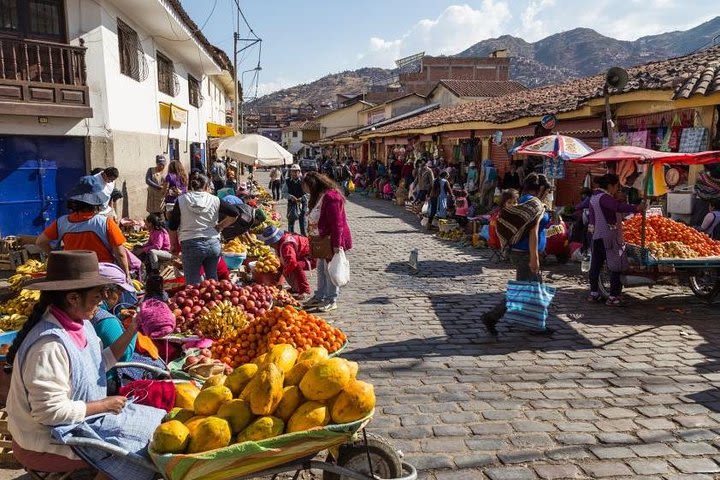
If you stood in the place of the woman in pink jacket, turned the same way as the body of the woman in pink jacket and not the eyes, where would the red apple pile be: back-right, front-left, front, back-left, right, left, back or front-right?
front-left

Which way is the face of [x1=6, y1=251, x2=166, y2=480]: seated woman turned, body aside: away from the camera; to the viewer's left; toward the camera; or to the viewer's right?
to the viewer's right

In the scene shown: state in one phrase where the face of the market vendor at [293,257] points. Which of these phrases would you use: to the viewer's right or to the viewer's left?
to the viewer's left

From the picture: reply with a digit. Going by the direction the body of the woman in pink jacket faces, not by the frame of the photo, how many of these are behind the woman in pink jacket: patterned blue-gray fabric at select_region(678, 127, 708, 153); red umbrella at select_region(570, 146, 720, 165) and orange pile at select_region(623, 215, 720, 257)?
3

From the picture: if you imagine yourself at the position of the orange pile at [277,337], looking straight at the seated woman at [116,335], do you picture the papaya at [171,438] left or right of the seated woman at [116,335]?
left

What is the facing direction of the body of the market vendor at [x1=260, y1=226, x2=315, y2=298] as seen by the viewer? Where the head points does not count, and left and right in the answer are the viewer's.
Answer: facing to the left of the viewer

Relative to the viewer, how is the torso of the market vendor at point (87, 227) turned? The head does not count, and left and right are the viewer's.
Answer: facing away from the viewer

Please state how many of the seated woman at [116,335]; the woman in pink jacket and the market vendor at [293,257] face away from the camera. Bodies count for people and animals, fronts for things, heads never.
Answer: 0

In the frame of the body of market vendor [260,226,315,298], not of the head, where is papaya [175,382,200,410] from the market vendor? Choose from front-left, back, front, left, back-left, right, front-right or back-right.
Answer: left

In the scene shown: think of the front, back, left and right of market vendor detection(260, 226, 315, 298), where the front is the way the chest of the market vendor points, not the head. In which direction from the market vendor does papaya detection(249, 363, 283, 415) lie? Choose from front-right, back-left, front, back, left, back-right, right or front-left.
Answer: left

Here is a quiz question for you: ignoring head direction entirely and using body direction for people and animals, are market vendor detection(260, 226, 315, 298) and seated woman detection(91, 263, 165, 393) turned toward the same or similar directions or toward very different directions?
very different directions

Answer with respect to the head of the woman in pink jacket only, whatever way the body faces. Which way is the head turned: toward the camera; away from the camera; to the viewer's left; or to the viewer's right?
to the viewer's left

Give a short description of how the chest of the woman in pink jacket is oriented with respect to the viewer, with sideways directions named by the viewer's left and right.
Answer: facing to the left of the viewer

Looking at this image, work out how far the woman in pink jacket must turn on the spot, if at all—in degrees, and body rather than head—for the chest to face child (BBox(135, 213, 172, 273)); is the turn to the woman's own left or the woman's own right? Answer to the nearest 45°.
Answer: approximately 45° to the woman's own right
